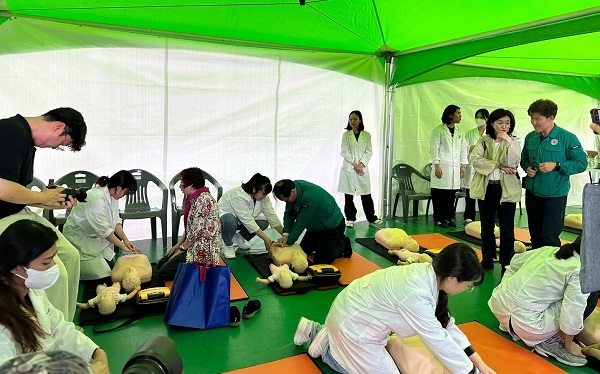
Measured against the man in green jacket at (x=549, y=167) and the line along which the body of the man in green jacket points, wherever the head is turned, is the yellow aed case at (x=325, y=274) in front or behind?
in front

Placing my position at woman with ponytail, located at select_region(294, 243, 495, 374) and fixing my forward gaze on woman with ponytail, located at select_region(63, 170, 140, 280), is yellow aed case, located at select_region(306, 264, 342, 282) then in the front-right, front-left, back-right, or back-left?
front-right

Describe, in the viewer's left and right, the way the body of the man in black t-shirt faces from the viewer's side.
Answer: facing to the right of the viewer

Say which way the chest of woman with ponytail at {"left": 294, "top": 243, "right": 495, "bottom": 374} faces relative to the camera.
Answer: to the viewer's right

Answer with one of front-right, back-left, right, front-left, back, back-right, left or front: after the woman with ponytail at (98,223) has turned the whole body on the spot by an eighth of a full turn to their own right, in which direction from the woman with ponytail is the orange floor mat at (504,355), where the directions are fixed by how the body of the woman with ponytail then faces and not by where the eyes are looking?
front

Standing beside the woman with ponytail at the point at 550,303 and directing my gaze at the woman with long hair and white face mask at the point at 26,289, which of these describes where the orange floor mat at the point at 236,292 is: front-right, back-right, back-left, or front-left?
front-right

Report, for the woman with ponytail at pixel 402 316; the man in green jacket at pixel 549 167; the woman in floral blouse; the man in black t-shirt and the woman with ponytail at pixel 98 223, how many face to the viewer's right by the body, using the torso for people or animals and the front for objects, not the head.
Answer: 3

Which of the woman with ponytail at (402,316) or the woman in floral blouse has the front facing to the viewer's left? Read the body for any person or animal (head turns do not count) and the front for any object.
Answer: the woman in floral blouse

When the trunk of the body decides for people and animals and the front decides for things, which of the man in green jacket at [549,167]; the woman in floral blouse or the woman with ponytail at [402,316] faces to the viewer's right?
the woman with ponytail

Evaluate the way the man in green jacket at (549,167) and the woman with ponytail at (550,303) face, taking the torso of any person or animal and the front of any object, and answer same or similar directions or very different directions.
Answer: very different directions

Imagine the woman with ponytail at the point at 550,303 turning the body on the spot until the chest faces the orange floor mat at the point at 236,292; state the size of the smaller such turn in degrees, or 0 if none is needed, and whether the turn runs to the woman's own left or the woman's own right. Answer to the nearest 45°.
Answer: approximately 135° to the woman's own left

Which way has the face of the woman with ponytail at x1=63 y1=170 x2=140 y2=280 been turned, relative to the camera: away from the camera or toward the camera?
toward the camera

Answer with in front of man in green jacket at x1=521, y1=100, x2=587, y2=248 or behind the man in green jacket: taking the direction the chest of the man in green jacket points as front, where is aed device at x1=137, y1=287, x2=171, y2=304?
in front

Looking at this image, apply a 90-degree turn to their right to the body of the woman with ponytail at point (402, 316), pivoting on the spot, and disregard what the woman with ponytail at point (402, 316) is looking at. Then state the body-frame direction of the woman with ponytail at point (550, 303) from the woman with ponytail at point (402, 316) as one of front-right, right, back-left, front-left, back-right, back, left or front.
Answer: back-left

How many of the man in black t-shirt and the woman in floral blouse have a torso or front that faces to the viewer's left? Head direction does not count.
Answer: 1

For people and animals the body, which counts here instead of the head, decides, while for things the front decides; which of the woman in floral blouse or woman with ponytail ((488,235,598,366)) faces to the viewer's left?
the woman in floral blouse

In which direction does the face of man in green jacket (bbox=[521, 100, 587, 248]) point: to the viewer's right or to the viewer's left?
to the viewer's left
